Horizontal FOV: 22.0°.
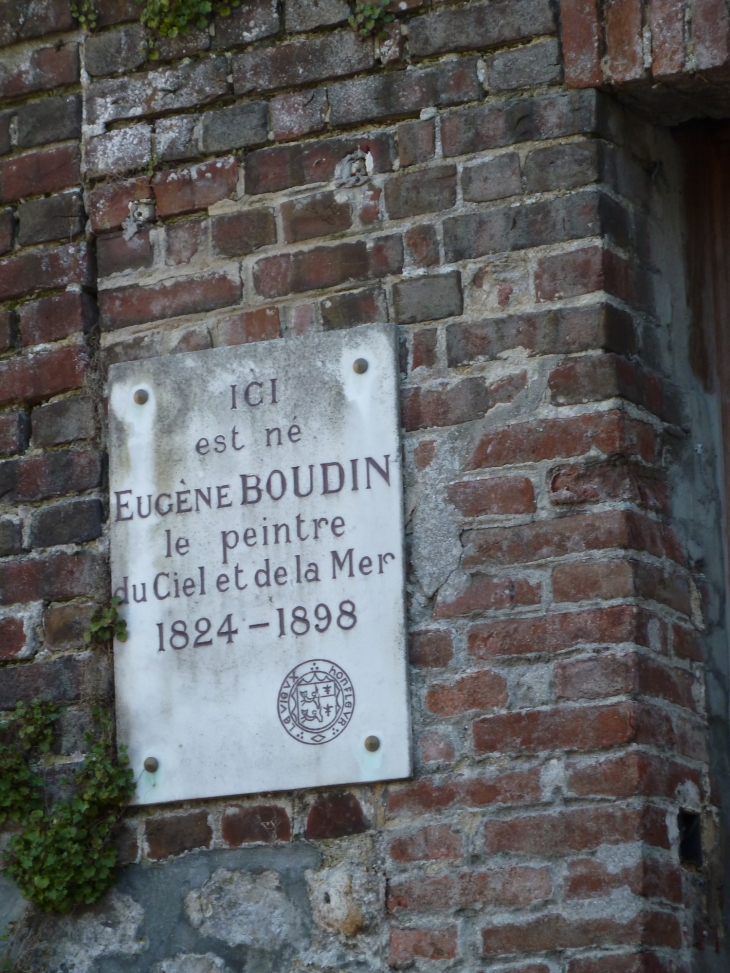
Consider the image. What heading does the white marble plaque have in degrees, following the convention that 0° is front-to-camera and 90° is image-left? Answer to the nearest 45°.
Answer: approximately 45°
